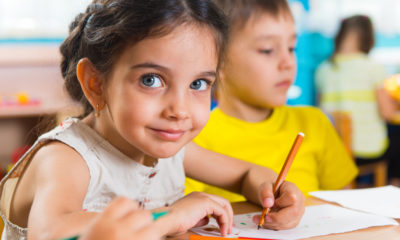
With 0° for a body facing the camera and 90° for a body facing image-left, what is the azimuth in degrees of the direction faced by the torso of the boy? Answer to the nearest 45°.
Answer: approximately 315°

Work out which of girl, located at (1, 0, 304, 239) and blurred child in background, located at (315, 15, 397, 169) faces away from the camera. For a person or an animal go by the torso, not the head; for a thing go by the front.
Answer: the blurred child in background

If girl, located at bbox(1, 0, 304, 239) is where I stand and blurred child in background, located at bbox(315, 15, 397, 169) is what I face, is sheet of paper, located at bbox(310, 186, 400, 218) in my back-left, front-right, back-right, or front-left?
front-right

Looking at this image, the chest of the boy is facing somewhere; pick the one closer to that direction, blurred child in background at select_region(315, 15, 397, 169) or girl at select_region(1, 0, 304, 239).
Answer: the girl

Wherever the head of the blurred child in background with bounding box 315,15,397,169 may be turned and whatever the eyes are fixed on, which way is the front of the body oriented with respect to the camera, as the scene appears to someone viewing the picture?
away from the camera

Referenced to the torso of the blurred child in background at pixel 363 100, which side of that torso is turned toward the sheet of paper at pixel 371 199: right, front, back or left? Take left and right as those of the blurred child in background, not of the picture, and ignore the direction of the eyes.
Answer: back

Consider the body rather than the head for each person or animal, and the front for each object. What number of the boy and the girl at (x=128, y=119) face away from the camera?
0

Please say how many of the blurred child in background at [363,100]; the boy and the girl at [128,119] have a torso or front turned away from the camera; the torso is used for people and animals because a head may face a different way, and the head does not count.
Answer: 1

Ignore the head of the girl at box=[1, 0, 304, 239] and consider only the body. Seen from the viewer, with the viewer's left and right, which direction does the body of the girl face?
facing the viewer and to the right of the viewer

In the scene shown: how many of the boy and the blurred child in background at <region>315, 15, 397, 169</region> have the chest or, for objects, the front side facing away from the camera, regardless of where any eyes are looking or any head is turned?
1

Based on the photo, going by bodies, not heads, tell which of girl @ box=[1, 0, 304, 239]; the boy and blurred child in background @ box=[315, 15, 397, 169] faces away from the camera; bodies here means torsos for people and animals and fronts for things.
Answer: the blurred child in background

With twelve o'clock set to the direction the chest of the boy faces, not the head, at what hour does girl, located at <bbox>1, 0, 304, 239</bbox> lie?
The girl is roughly at 2 o'clock from the boy.

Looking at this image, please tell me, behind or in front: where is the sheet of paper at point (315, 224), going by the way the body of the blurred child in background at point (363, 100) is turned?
behind

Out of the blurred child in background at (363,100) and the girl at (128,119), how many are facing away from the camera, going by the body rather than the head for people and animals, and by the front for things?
1

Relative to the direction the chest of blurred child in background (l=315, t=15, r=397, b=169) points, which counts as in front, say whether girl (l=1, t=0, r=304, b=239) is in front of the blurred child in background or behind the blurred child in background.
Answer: behind

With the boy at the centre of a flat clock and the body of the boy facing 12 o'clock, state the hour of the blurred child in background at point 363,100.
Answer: The blurred child in background is roughly at 8 o'clock from the boy.
